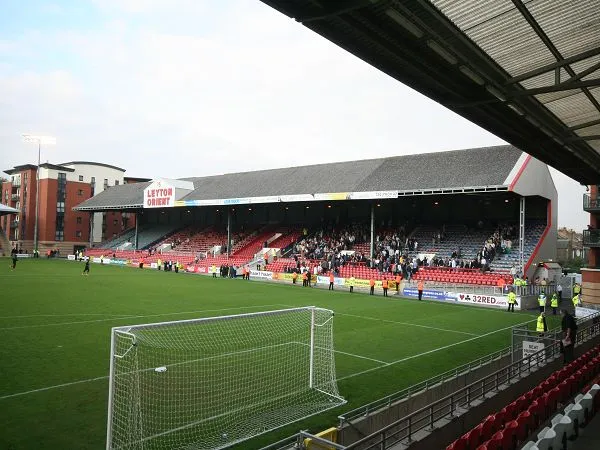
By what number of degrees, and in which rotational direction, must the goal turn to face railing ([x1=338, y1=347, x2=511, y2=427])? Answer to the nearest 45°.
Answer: approximately 135° to its right

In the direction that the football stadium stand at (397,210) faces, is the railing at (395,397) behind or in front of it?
in front

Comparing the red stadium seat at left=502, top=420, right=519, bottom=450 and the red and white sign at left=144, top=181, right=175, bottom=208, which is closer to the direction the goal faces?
the red and white sign

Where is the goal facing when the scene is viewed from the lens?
facing away from the viewer and to the left of the viewer

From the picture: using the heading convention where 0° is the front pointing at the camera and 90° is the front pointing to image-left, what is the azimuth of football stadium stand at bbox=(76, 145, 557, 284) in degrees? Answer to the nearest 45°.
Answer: approximately 45°

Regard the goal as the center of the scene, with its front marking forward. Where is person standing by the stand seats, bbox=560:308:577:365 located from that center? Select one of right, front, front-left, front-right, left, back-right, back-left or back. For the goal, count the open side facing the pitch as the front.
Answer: back-right

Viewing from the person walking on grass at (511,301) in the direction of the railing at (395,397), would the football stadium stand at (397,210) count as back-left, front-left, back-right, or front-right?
back-right
